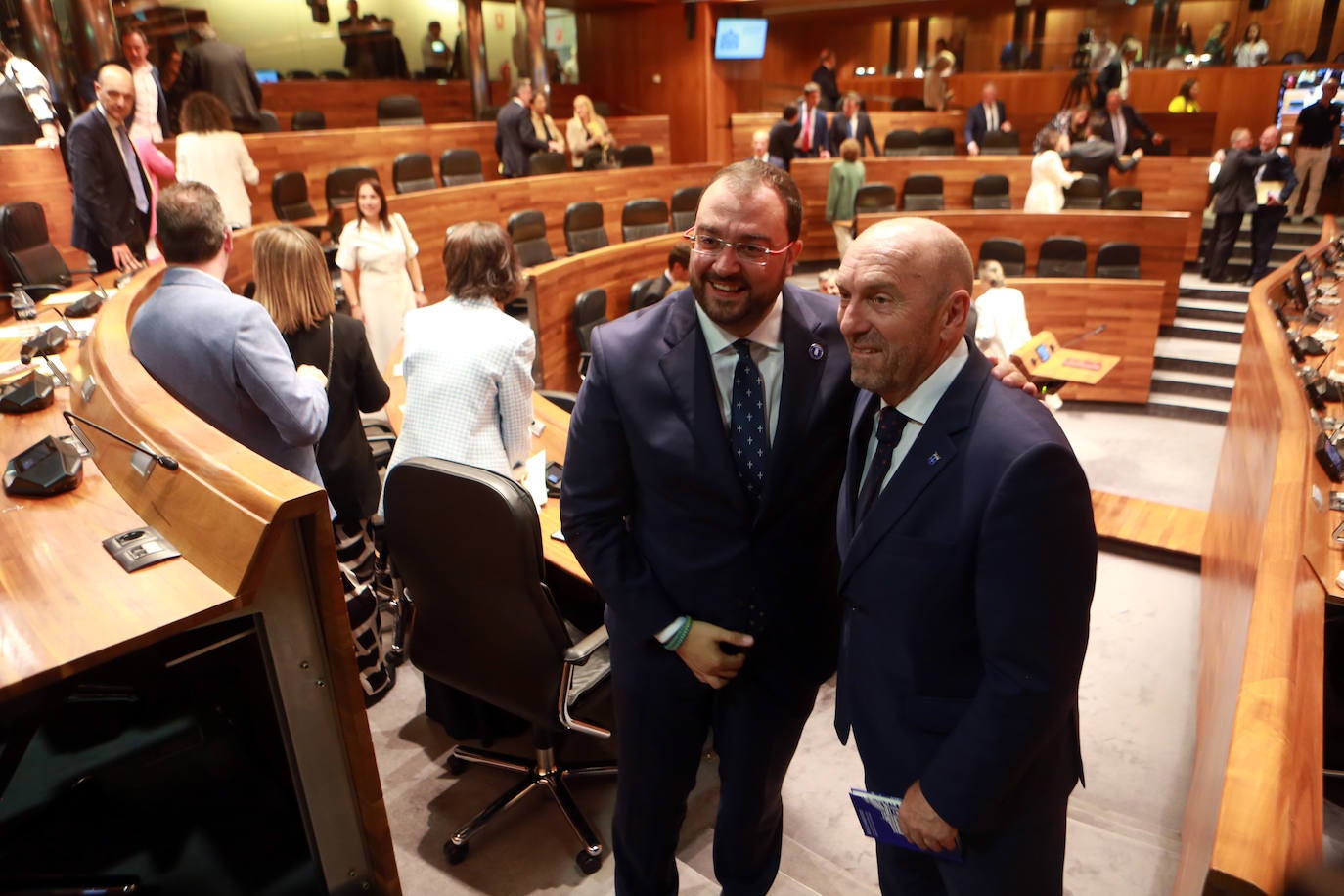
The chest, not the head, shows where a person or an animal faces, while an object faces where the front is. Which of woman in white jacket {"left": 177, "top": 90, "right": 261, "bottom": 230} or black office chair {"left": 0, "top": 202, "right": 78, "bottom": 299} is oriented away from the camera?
the woman in white jacket

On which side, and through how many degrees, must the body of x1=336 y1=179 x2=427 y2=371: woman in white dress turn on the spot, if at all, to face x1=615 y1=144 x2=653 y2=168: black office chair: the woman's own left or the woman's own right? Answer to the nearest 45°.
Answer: approximately 135° to the woman's own left

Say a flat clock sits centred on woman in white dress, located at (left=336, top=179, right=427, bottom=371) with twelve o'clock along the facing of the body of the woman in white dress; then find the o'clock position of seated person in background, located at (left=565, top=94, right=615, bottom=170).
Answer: The seated person in background is roughly at 7 o'clock from the woman in white dress.

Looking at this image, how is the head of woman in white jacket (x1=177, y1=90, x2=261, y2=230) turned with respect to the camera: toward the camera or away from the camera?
away from the camera

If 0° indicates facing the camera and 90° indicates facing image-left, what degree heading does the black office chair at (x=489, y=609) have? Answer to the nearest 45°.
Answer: approximately 225°

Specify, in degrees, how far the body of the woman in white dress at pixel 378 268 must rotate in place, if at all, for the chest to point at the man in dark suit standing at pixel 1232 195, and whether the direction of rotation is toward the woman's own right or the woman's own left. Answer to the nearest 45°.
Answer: approximately 90° to the woman's own left

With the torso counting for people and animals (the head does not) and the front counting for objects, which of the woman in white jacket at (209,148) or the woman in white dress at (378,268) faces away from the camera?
the woman in white jacket at (209,148)

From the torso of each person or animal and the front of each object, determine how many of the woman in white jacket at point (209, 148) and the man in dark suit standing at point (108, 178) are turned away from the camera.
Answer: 1

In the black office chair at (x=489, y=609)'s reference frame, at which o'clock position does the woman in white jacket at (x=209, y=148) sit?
The woman in white jacket is roughly at 10 o'clock from the black office chair.

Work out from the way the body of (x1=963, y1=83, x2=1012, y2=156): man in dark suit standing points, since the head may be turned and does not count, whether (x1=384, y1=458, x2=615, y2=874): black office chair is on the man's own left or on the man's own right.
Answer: on the man's own right

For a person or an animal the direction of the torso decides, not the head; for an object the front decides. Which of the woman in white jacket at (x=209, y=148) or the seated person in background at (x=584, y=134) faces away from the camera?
the woman in white jacket

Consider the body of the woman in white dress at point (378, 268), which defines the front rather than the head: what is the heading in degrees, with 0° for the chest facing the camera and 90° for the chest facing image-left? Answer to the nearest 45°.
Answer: approximately 0°
